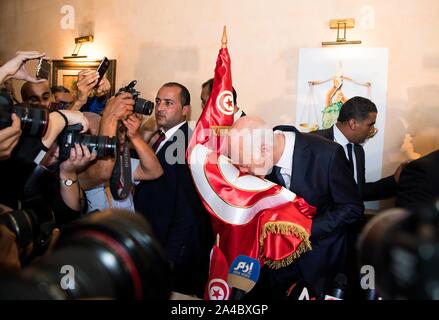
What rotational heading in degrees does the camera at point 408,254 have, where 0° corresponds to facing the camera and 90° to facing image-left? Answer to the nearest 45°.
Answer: approximately 90°

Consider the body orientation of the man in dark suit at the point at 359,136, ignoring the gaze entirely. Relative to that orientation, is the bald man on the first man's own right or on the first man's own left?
on the first man's own right

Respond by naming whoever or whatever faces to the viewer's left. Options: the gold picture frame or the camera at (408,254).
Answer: the camera

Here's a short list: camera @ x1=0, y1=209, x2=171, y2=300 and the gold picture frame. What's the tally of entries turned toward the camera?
1

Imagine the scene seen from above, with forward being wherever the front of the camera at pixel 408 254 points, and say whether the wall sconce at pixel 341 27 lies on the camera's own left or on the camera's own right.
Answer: on the camera's own right

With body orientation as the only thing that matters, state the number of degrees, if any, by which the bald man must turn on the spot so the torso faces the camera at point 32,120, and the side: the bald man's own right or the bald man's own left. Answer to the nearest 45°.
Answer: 0° — they already face it

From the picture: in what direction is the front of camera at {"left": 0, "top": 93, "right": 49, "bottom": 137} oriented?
to the viewer's right
